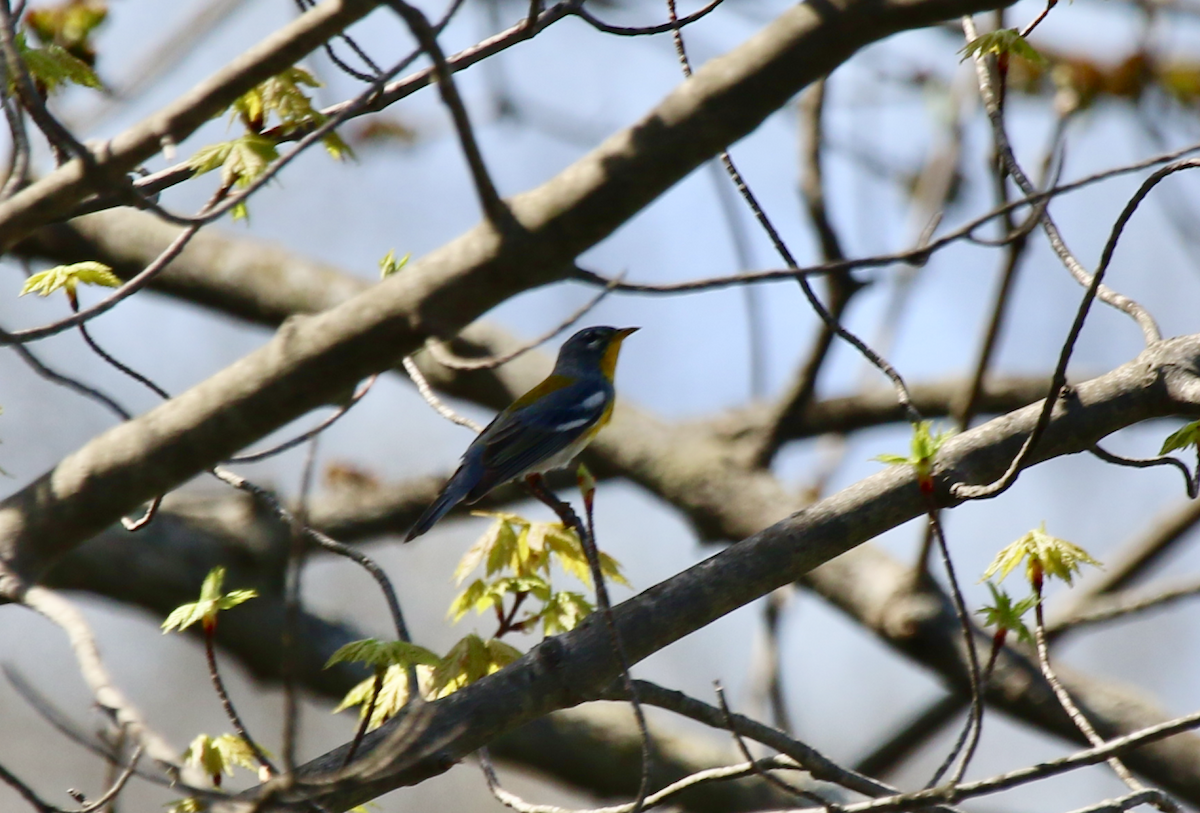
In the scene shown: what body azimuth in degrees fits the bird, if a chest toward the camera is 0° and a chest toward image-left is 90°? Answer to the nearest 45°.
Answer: approximately 270°
